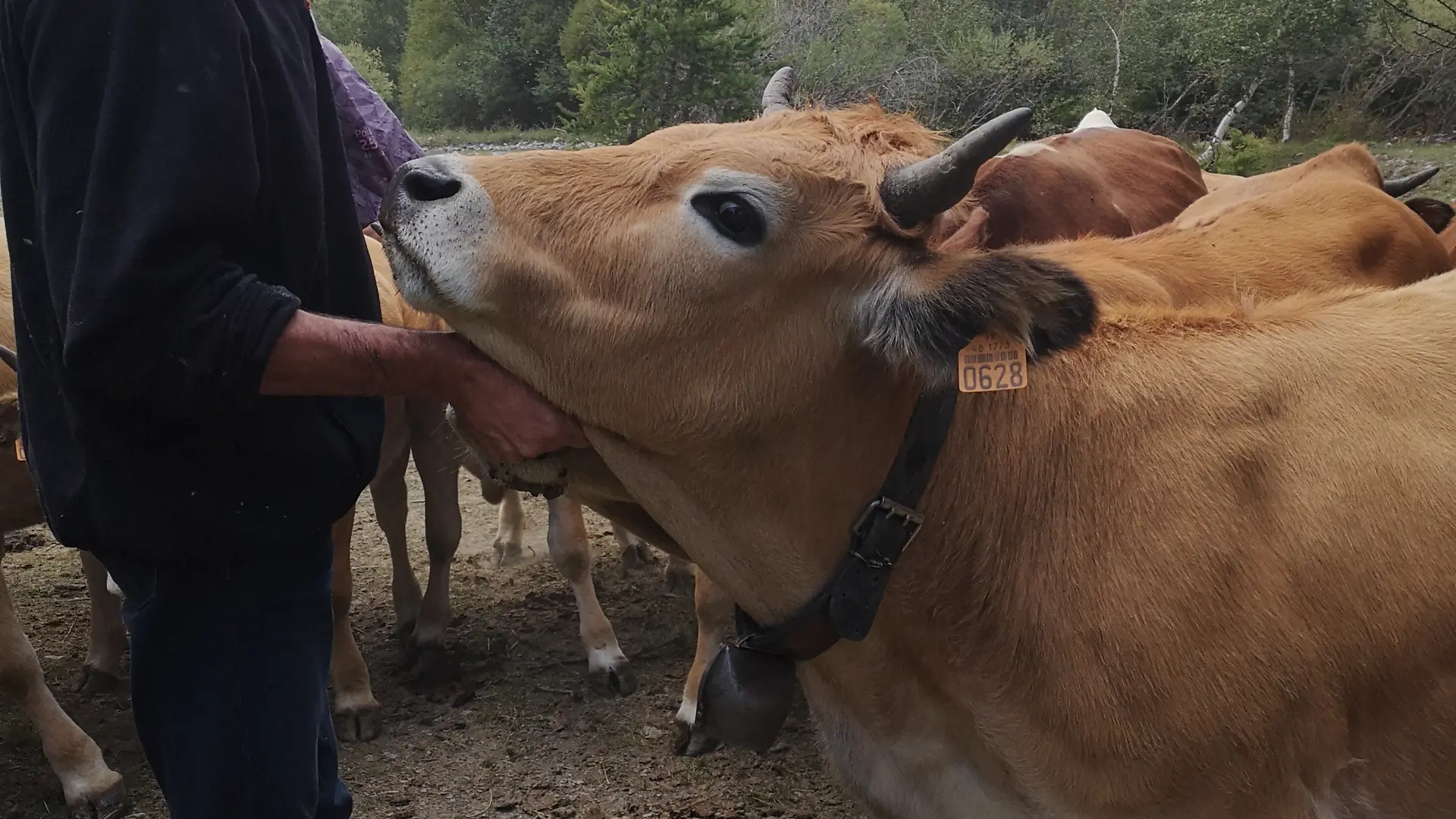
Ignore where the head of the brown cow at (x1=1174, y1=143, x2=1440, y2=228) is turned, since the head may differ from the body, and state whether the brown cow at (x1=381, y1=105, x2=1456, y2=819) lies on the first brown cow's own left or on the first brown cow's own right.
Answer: on the first brown cow's own right

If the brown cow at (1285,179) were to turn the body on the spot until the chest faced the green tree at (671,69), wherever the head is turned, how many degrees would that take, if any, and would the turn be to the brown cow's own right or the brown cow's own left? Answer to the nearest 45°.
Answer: approximately 135° to the brown cow's own left

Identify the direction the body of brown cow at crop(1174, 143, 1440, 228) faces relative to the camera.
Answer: to the viewer's right

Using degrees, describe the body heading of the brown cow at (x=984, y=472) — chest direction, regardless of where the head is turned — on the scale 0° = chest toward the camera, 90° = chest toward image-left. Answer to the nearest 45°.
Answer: approximately 90°

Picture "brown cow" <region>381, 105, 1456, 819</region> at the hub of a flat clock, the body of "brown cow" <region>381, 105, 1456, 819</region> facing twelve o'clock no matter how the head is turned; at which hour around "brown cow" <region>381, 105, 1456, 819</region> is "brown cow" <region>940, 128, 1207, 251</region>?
"brown cow" <region>940, 128, 1207, 251</region> is roughly at 3 o'clock from "brown cow" <region>381, 105, 1456, 819</region>.

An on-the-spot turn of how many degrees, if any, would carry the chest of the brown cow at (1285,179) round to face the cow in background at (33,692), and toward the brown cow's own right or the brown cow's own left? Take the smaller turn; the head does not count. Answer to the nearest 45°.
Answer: approximately 135° to the brown cow's own right

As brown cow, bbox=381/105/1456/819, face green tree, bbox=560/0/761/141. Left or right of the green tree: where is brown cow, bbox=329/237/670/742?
left

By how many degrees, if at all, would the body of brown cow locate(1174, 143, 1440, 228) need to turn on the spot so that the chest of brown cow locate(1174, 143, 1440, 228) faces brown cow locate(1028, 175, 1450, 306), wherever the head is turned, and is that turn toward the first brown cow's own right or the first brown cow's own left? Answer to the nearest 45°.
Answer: approximately 90° to the first brown cow's own right

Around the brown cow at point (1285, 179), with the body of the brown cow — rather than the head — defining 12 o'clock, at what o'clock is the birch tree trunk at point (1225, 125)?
The birch tree trunk is roughly at 9 o'clock from the brown cow.

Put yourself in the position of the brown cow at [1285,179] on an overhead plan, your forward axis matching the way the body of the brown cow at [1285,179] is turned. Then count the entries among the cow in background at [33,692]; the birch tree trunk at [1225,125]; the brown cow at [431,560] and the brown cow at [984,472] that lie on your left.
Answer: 1

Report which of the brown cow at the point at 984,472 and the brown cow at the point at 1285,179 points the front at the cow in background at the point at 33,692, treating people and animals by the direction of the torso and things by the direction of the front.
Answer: the brown cow at the point at 984,472

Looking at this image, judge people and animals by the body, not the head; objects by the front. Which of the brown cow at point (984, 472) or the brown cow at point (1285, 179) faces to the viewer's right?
the brown cow at point (1285, 179)

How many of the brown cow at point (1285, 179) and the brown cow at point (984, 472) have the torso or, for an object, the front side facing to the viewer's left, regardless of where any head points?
1

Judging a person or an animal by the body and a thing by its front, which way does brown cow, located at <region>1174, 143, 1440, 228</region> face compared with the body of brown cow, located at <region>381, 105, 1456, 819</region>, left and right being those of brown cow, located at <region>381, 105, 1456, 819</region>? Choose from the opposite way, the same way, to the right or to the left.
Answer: the opposite way
